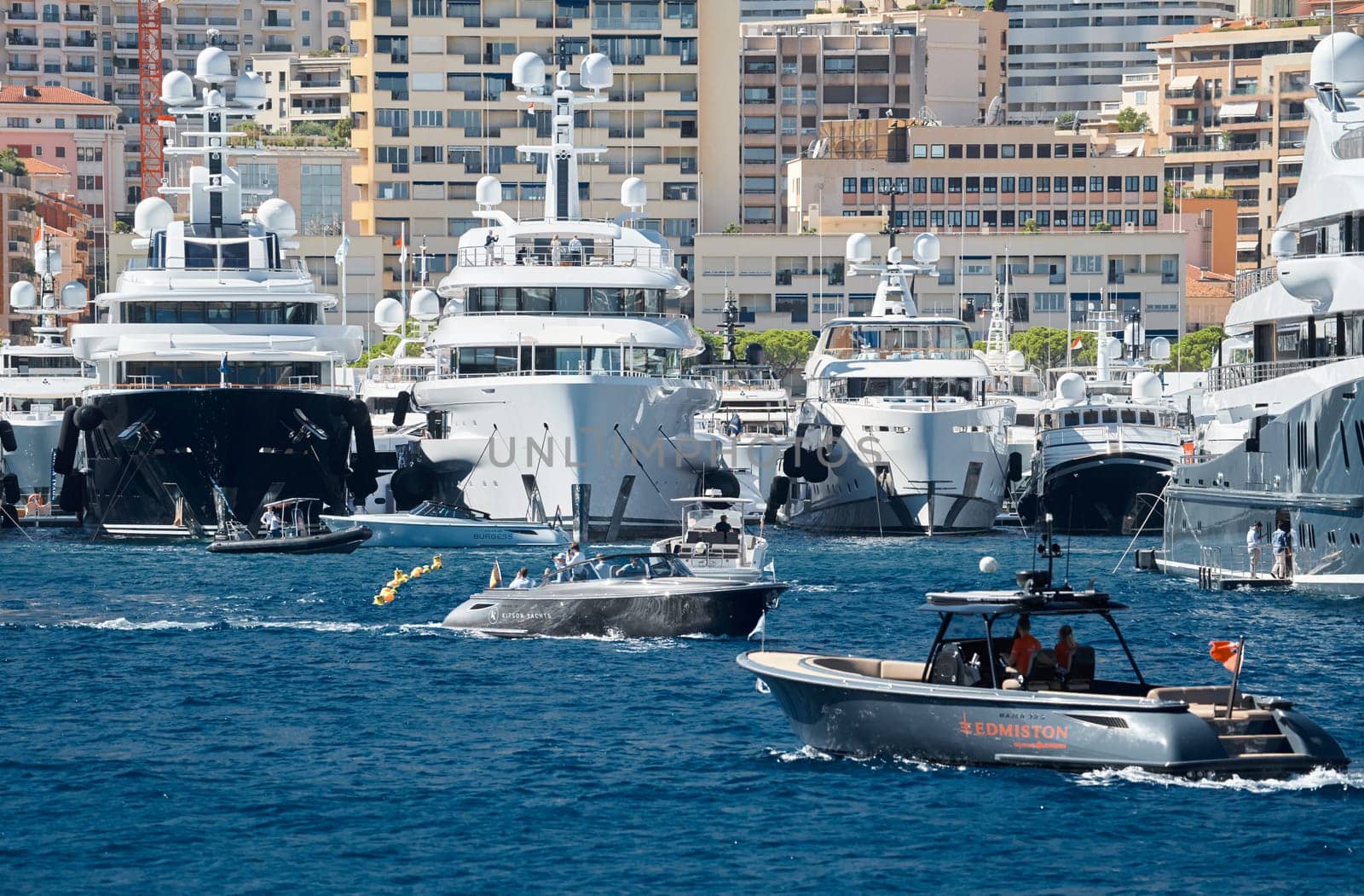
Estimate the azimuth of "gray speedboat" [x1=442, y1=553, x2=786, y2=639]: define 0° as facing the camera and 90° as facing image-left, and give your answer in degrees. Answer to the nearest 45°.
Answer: approximately 270°

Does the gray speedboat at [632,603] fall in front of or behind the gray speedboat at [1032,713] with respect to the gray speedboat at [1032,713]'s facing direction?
in front

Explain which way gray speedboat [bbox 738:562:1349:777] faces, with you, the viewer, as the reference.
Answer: facing away from the viewer and to the left of the viewer

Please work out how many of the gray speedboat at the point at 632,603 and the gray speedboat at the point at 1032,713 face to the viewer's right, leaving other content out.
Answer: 1

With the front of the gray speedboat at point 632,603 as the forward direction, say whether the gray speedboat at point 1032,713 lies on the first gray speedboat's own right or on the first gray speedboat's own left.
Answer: on the first gray speedboat's own right
